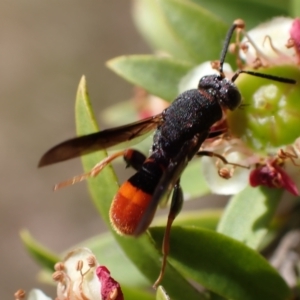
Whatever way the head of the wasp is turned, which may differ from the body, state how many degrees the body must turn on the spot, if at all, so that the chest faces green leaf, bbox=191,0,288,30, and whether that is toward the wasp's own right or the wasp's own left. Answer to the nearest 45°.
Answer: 0° — it already faces it

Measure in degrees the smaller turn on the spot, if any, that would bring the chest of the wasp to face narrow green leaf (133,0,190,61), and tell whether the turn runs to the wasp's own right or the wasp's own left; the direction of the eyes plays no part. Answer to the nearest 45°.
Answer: approximately 45° to the wasp's own left

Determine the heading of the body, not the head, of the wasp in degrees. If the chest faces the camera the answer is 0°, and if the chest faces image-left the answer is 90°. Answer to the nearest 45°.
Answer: approximately 225°
